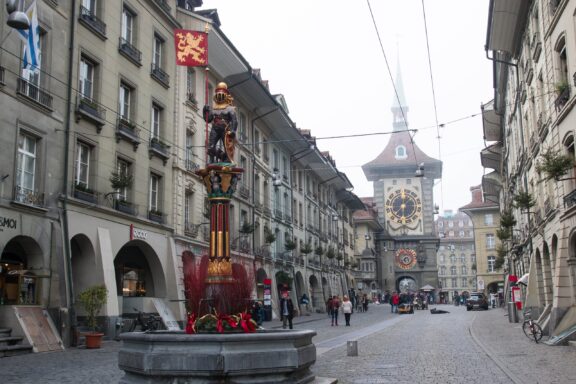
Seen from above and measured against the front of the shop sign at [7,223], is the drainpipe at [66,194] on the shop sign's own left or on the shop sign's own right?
on the shop sign's own left

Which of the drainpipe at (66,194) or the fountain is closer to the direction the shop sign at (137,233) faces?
the fountain

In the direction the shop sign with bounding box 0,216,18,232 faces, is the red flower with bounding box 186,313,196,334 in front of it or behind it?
in front

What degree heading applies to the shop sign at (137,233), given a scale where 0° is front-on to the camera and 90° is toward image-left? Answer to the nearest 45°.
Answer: approximately 315°

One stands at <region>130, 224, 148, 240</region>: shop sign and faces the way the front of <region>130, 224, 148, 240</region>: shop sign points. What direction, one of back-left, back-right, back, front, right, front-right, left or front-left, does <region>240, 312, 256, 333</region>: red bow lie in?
front-right

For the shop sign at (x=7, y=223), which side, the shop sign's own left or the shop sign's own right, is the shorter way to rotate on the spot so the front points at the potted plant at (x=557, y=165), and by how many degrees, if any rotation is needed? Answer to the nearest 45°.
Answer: approximately 45° to the shop sign's own left

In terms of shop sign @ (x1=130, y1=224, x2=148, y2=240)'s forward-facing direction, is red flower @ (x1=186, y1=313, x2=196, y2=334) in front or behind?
in front

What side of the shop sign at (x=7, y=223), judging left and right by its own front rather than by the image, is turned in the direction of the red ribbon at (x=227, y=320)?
front

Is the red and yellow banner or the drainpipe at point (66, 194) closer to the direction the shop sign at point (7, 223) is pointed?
the red and yellow banner

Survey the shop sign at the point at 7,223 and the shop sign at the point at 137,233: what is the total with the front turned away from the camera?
0

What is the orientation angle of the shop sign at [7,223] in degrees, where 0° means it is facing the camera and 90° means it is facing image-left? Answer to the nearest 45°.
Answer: approximately 315°

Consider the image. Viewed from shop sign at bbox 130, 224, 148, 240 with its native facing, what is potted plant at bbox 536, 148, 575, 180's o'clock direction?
The potted plant is roughly at 12 o'clock from the shop sign.
